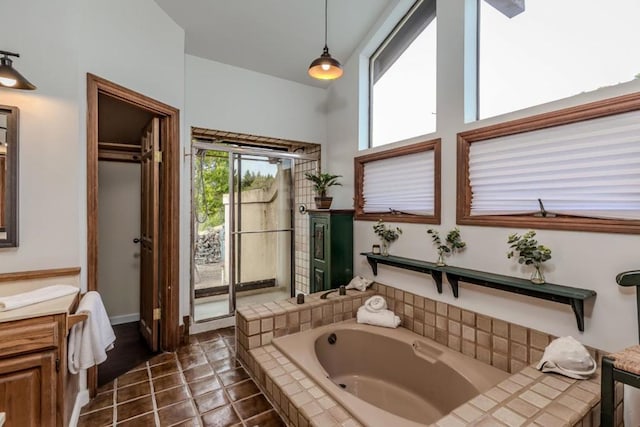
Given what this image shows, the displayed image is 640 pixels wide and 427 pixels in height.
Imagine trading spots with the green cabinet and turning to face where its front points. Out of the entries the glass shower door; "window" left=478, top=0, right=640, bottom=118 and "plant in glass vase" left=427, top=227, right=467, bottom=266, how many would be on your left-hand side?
2

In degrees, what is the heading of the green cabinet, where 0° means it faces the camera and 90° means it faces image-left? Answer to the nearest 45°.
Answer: approximately 45°

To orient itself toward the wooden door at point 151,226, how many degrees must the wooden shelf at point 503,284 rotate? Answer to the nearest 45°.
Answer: approximately 45° to its right

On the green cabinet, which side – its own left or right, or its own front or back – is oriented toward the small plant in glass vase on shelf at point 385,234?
left

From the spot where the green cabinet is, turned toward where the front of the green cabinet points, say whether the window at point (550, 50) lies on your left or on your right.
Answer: on your left

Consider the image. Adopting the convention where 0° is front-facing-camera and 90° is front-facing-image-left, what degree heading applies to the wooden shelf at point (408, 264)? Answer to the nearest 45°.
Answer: approximately 45°
